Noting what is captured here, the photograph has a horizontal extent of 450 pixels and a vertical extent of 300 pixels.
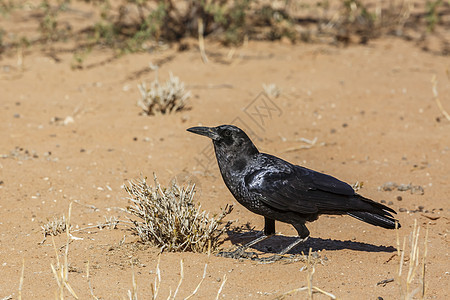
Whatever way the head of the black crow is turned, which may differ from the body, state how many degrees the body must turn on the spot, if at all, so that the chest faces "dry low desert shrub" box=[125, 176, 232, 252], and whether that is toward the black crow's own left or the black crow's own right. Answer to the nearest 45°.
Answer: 0° — it already faces it

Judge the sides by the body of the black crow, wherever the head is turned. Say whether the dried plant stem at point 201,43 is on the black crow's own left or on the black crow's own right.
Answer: on the black crow's own right

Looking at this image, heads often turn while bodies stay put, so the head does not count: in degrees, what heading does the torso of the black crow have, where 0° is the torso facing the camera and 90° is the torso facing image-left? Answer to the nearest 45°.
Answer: approximately 90°

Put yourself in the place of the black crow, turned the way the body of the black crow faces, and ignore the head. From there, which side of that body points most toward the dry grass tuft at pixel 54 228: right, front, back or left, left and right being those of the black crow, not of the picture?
front

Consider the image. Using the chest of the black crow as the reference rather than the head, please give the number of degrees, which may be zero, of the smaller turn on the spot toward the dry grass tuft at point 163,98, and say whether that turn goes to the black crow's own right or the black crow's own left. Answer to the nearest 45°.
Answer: approximately 45° to the black crow's own right

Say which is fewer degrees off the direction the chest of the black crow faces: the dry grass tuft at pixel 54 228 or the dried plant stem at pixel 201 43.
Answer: the dry grass tuft

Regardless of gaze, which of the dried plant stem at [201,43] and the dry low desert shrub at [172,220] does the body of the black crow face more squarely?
the dry low desert shrub
